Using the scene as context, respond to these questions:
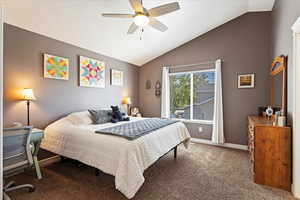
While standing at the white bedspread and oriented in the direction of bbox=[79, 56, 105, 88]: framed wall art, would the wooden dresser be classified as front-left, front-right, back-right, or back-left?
back-right

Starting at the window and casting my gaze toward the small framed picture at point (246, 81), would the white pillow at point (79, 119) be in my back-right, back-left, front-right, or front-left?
back-right

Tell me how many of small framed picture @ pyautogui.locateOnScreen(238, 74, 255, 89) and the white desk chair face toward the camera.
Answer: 1

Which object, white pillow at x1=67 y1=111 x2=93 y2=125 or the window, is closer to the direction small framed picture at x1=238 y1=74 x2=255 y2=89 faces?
the white pillow

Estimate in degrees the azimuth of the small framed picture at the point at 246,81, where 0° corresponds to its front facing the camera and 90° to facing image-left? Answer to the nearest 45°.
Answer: approximately 0°

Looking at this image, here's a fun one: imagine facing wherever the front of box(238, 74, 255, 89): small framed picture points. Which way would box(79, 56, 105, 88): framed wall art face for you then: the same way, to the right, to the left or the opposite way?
to the left

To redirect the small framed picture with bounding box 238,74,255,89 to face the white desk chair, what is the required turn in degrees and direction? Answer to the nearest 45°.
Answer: approximately 45° to its right

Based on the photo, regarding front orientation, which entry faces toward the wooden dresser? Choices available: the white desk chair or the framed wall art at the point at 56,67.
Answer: the framed wall art

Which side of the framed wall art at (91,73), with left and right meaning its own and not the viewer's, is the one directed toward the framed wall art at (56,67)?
right

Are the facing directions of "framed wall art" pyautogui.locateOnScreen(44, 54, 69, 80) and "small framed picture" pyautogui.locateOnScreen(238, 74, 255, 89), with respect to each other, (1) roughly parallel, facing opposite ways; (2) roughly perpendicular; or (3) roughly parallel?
roughly perpendicular

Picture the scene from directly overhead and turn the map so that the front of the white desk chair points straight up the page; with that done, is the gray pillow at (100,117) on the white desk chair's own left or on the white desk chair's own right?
on the white desk chair's own right
